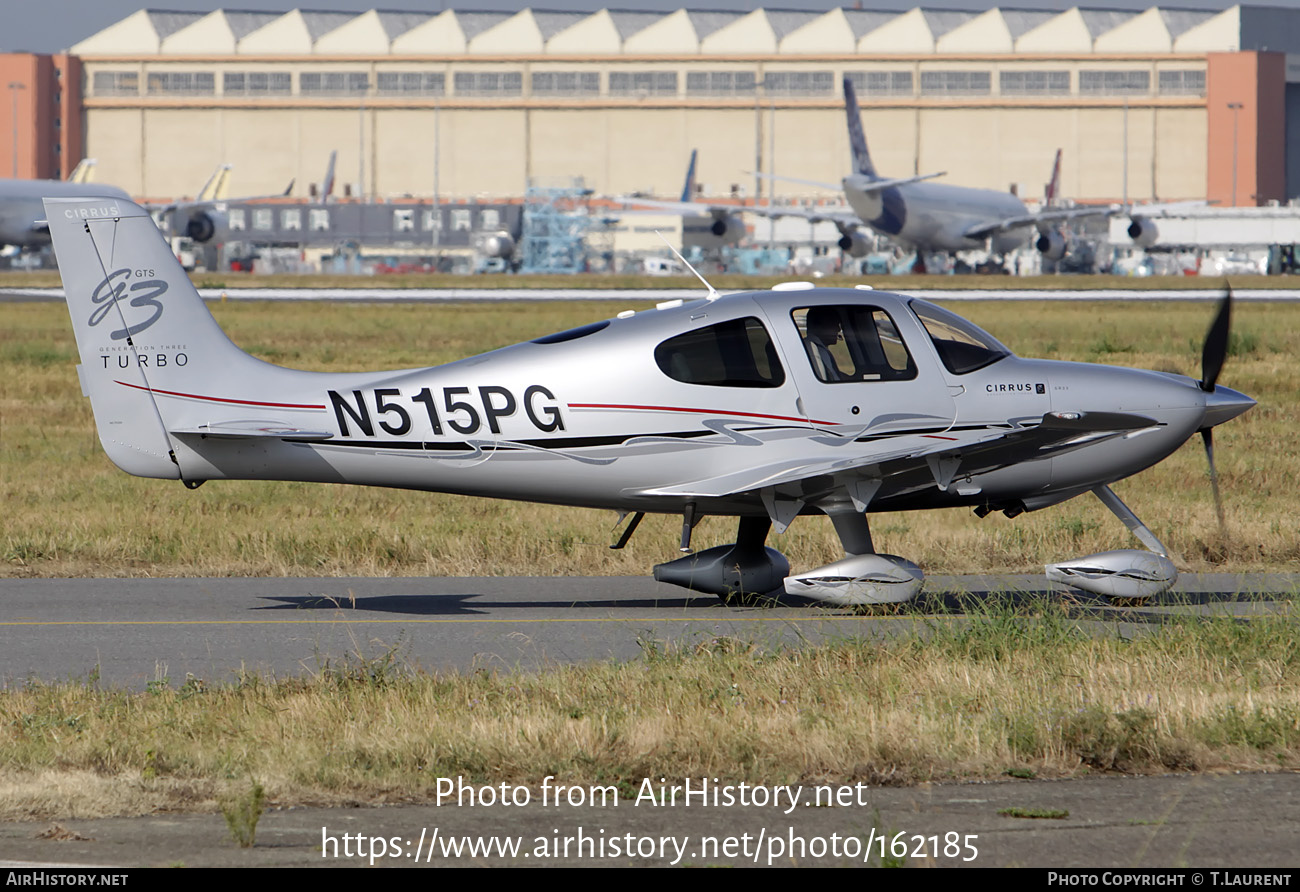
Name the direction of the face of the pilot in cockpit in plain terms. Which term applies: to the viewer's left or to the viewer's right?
to the viewer's right

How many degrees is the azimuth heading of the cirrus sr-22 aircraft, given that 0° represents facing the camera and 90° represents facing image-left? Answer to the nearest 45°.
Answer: approximately 270°
